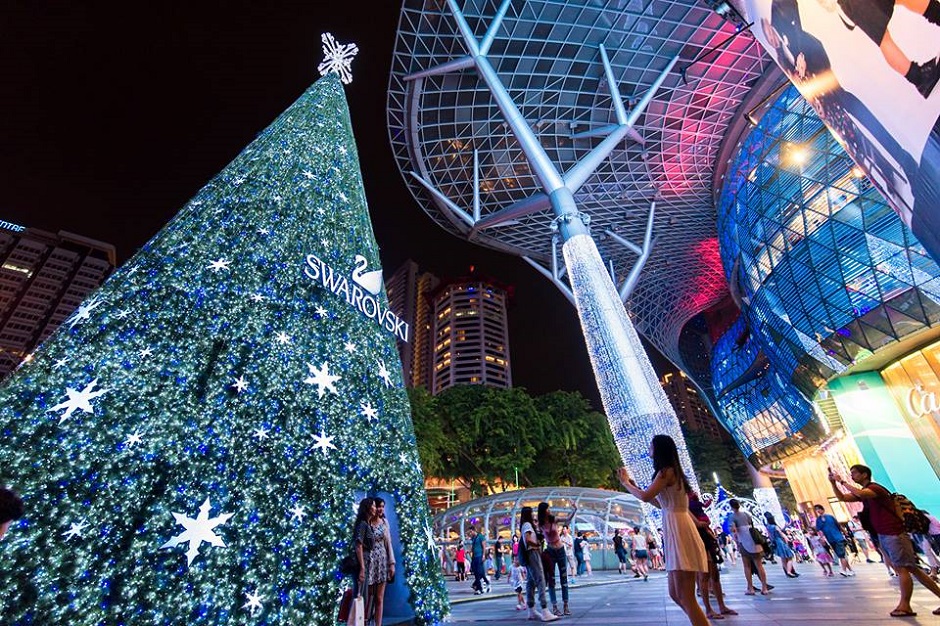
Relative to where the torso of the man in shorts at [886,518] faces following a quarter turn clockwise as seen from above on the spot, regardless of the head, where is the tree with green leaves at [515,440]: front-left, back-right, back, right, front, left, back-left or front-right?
front-left

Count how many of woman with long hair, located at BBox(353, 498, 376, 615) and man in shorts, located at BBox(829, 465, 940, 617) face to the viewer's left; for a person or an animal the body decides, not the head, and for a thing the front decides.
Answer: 1

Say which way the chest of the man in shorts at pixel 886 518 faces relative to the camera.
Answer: to the viewer's left

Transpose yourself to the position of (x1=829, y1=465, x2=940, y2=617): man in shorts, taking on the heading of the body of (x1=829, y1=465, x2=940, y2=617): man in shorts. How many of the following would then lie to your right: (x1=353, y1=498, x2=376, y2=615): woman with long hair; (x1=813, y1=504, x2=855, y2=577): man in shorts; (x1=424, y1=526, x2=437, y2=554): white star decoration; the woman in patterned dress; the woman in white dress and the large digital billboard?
2

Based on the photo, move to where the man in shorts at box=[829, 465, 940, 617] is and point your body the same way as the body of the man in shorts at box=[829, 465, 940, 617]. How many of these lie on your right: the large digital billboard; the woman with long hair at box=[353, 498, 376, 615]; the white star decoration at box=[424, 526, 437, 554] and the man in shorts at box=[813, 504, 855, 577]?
2

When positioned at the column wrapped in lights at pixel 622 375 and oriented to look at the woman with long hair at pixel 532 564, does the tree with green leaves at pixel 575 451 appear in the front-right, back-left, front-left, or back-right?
back-right

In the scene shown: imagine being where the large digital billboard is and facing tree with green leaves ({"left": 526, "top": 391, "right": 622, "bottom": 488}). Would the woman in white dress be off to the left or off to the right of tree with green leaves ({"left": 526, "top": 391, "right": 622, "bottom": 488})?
left

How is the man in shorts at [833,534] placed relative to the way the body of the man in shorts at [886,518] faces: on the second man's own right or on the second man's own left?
on the second man's own right

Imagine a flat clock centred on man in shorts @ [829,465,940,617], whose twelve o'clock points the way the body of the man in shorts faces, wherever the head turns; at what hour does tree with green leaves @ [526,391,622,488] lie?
The tree with green leaves is roughly at 2 o'clock from the man in shorts.

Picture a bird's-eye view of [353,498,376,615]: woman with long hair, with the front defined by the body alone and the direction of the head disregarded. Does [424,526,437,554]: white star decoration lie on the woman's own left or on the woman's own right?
on the woman's own left

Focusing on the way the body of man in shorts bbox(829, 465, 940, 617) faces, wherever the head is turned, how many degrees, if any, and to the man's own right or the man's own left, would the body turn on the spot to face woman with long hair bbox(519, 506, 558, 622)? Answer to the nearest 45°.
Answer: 0° — they already face them
